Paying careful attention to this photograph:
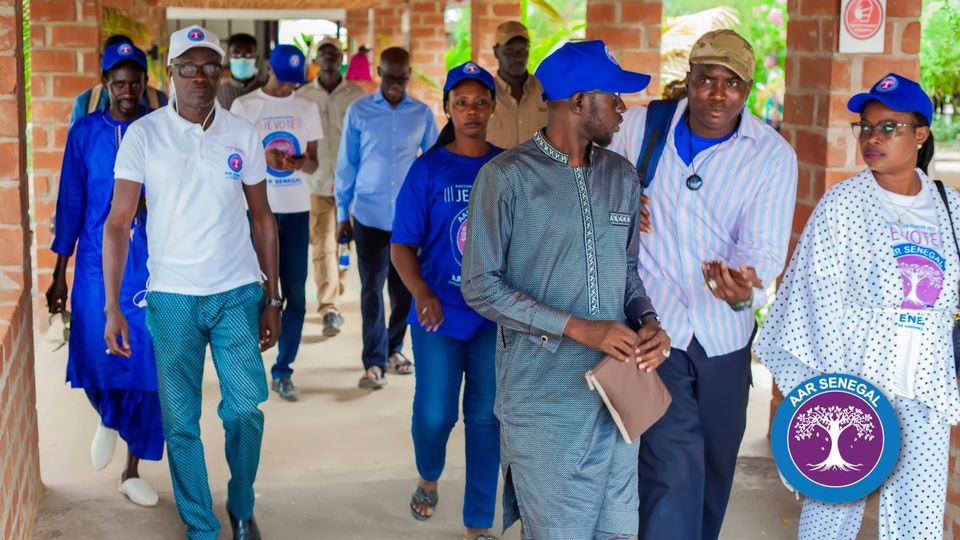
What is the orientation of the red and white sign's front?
toward the camera

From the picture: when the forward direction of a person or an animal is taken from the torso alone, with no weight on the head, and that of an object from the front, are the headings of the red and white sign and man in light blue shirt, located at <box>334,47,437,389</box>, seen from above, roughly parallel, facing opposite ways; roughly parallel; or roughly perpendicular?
roughly parallel

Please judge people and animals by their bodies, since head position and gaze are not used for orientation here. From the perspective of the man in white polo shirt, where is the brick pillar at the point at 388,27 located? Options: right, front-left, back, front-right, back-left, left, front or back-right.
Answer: back

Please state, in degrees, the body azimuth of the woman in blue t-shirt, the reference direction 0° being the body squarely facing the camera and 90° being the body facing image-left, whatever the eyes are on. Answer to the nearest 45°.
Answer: approximately 0°

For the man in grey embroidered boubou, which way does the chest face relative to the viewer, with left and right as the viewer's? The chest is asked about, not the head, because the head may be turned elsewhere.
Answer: facing the viewer and to the right of the viewer

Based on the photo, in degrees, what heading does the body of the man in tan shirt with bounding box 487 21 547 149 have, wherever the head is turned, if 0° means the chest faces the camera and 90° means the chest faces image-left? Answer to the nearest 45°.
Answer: approximately 0°

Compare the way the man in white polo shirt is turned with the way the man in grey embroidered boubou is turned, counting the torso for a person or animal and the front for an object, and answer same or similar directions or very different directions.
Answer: same or similar directions

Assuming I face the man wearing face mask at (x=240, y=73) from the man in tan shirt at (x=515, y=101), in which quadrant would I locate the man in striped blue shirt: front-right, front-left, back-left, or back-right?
back-left

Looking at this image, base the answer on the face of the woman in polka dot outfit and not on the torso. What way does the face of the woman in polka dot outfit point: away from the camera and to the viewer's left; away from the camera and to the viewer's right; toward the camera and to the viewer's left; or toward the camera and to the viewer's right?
toward the camera and to the viewer's left

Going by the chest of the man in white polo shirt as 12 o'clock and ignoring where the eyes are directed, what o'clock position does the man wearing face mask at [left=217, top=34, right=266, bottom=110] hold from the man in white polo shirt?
The man wearing face mask is roughly at 6 o'clock from the man in white polo shirt.

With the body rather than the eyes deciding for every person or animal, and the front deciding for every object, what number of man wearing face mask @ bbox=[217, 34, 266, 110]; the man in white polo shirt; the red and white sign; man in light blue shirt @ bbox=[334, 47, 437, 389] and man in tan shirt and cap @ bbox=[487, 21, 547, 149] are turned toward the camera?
5

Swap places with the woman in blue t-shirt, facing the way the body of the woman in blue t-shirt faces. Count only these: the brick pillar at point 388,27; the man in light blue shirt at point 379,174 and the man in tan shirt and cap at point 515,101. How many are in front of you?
0

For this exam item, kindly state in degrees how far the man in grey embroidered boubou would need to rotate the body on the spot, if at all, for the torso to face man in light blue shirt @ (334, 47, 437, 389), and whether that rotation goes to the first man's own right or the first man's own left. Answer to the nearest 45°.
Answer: approximately 135° to the first man's own left

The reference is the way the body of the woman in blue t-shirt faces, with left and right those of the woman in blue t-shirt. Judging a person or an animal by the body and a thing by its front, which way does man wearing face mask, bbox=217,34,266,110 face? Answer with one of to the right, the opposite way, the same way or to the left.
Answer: the same way

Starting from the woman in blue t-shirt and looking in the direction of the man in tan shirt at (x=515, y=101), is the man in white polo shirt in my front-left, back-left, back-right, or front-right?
back-left

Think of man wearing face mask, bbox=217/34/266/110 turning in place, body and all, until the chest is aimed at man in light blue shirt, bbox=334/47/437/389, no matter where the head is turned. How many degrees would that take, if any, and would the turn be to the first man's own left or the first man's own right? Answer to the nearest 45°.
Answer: approximately 45° to the first man's own left

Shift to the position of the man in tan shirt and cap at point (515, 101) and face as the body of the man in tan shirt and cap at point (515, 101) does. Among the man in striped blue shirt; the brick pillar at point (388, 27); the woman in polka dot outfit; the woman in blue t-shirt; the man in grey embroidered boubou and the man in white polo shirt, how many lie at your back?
1

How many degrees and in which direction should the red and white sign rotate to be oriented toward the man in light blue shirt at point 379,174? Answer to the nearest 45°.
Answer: approximately 135° to its right

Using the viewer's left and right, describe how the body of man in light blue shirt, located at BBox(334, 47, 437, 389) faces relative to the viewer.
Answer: facing the viewer
